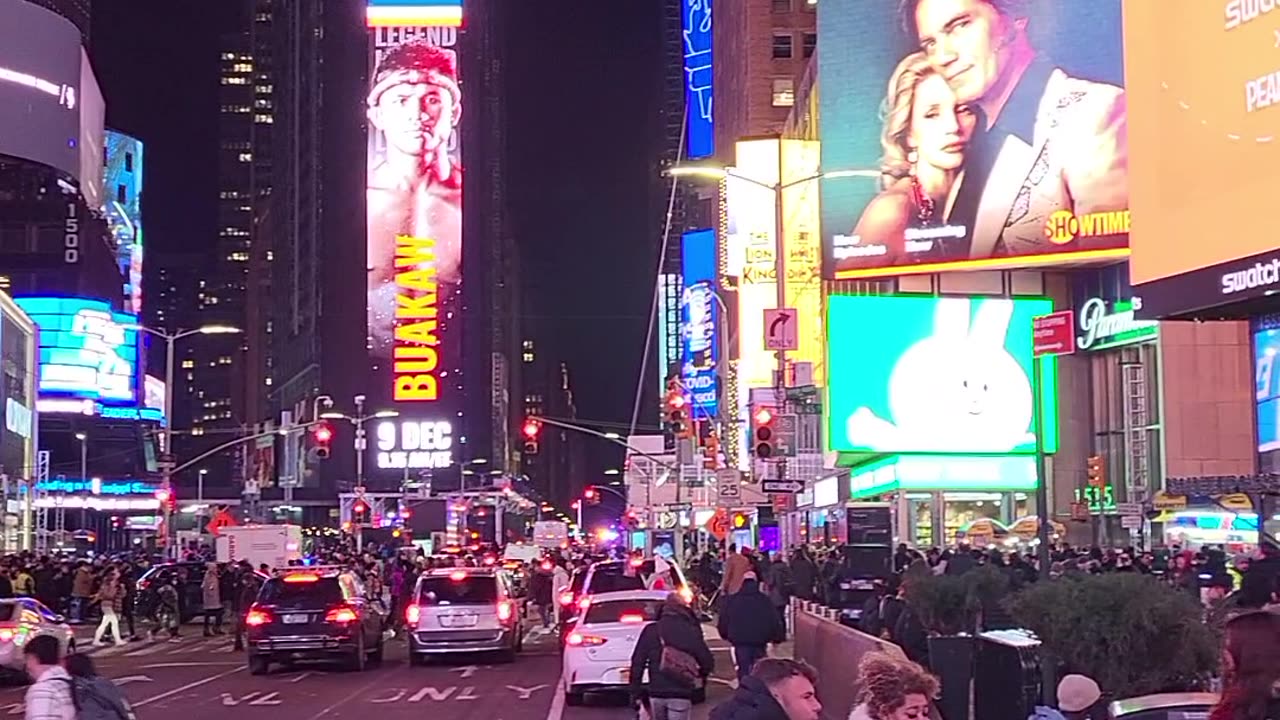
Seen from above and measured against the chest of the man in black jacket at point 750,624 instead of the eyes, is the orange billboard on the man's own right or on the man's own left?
on the man's own right

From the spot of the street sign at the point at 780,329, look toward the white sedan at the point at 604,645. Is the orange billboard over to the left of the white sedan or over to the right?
left

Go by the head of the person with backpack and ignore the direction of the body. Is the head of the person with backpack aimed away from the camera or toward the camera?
away from the camera

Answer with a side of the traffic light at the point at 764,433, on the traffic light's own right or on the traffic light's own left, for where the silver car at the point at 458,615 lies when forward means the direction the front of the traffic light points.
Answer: on the traffic light's own right

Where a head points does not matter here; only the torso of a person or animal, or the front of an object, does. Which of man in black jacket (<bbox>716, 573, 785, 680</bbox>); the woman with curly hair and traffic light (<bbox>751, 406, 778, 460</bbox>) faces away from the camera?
the man in black jacket

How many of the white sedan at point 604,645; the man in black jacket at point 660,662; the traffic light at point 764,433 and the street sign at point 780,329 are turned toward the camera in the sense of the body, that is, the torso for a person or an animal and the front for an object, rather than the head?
2

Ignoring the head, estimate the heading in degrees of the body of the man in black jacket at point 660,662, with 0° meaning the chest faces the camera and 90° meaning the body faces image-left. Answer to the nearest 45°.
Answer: approximately 180°

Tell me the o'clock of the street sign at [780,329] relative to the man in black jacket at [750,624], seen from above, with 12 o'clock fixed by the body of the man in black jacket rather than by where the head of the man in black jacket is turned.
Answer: The street sign is roughly at 12 o'clock from the man in black jacket.

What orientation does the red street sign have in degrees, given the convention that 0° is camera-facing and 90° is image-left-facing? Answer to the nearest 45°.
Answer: approximately 45°

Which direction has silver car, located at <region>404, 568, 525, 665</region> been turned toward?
away from the camera

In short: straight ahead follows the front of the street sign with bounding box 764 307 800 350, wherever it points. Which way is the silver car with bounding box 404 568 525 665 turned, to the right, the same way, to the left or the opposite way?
the opposite way

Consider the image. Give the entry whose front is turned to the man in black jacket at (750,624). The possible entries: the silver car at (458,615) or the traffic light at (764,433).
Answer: the traffic light

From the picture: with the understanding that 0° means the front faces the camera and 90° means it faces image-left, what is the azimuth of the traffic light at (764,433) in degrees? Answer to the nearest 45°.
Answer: approximately 0°

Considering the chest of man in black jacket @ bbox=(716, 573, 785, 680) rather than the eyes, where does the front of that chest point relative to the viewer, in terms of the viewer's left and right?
facing away from the viewer
